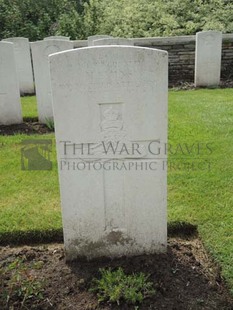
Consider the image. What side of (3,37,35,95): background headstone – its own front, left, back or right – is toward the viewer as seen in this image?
front

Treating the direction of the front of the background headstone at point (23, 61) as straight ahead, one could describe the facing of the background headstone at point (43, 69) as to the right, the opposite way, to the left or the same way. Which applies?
the same way

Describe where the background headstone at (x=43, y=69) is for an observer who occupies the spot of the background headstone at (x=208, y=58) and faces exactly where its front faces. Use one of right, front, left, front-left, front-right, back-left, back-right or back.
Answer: front-right

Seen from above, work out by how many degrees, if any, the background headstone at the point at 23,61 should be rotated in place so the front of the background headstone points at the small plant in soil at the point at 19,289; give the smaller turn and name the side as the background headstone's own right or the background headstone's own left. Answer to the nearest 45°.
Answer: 0° — it already faces it

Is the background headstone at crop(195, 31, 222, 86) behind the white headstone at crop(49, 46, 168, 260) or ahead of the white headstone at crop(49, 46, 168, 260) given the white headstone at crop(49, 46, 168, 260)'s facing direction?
behind

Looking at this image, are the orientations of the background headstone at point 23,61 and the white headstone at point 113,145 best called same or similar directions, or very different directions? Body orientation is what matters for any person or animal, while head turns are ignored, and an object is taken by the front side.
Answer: same or similar directions

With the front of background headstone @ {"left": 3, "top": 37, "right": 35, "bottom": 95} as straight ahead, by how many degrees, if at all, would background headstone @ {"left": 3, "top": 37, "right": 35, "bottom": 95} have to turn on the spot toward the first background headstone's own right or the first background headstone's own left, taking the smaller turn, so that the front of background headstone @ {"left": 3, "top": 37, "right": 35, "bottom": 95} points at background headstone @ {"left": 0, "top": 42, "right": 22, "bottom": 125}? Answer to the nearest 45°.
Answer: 0° — it already faces it

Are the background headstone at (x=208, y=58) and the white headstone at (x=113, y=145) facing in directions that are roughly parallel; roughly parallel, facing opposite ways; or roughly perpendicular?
roughly parallel

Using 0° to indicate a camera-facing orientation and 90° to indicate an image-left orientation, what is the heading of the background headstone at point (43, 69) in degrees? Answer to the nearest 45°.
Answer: approximately 0°

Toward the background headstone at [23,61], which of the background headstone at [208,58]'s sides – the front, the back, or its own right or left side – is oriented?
right

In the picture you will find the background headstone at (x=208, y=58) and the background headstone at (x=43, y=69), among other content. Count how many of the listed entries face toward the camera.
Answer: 2

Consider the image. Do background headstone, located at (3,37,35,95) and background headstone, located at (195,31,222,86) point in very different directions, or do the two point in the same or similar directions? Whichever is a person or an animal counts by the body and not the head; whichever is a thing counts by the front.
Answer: same or similar directions

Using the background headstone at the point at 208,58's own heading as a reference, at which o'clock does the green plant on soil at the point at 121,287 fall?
The green plant on soil is roughly at 12 o'clock from the background headstone.

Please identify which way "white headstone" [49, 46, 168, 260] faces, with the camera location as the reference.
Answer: facing the viewer

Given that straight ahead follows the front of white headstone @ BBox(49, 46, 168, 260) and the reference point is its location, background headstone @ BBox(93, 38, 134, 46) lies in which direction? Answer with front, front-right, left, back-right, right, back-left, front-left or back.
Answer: back

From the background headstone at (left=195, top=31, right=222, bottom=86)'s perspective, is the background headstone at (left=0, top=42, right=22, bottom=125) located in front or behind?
in front

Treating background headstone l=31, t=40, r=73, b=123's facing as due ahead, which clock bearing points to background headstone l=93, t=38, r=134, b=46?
background headstone l=93, t=38, r=134, b=46 is roughly at 8 o'clock from background headstone l=31, t=40, r=73, b=123.
